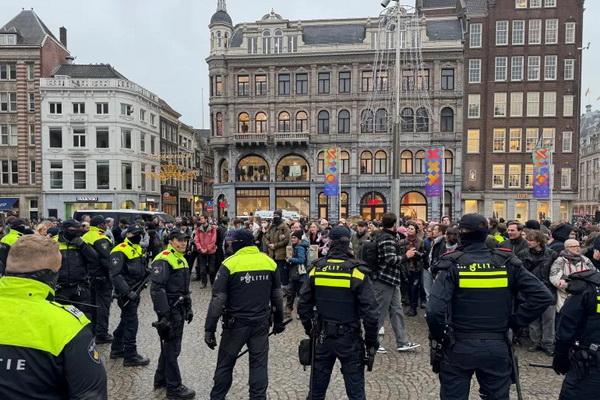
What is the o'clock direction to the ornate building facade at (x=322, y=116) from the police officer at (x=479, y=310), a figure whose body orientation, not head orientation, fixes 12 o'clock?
The ornate building facade is roughly at 11 o'clock from the police officer.

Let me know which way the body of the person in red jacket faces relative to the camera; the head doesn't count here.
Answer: toward the camera

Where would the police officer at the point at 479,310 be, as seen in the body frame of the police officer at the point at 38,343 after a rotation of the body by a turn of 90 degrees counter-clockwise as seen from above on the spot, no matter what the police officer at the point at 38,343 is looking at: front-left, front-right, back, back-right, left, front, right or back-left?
back-right

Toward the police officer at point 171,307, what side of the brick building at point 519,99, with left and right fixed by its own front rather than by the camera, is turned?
front

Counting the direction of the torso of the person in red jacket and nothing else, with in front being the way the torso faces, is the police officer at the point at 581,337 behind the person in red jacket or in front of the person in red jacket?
in front

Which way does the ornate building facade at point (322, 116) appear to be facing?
toward the camera

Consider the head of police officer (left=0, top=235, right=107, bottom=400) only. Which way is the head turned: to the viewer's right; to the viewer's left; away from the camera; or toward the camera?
away from the camera

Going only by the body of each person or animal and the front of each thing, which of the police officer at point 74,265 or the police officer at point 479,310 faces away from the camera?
the police officer at point 479,310

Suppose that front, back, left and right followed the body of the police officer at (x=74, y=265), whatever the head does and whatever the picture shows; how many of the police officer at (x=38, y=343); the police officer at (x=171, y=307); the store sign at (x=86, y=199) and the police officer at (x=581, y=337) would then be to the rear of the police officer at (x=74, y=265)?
1

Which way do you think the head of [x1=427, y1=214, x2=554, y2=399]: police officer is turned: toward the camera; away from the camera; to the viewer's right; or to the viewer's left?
away from the camera

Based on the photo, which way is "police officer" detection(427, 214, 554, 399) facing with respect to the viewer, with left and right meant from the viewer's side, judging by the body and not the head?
facing away from the viewer

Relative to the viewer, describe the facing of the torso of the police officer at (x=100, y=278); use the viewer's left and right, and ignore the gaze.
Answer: facing to the right of the viewer

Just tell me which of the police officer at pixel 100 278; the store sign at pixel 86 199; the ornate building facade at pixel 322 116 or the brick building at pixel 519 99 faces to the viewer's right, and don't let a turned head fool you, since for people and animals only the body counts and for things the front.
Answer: the police officer

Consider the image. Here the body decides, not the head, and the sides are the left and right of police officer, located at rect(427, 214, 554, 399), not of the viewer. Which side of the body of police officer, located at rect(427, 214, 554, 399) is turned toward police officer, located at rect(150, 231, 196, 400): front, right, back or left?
left

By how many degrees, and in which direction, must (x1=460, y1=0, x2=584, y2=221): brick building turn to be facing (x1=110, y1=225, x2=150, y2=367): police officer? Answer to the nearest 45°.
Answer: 0° — it already faces them

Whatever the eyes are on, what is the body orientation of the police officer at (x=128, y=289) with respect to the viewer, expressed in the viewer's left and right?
facing the viewer and to the right of the viewer

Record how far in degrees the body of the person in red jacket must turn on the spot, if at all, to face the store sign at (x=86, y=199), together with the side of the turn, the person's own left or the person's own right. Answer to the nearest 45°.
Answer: approximately 180°

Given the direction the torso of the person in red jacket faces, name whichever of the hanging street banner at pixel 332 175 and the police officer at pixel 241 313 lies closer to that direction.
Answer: the police officer

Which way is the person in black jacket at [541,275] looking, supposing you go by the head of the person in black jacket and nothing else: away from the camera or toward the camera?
toward the camera

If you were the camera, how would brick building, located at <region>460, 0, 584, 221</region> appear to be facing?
facing the viewer

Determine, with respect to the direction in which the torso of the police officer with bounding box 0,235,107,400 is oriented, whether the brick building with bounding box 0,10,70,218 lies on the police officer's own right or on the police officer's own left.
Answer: on the police officer's own left
